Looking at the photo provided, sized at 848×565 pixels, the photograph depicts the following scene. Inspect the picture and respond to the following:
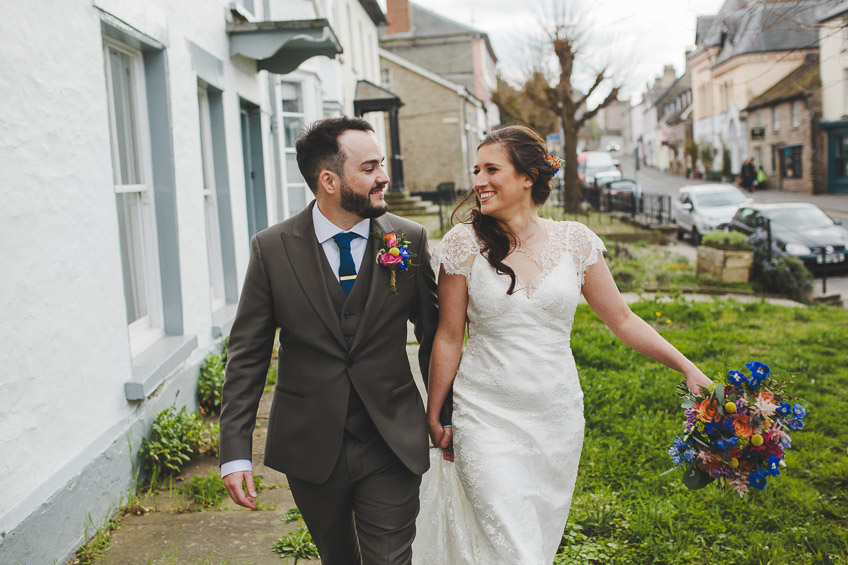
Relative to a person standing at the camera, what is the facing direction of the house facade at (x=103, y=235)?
facing to the right of the viewer

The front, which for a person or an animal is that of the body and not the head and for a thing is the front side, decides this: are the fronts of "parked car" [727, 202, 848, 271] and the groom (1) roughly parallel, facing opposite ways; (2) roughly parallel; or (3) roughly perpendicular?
roughly parallel

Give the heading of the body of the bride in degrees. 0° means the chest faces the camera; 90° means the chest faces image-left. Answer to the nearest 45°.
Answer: approximately 0°

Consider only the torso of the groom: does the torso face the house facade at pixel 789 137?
no

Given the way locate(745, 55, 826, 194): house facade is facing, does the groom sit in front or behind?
in front

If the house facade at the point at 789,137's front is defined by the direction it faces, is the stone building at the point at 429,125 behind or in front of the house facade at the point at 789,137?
in front

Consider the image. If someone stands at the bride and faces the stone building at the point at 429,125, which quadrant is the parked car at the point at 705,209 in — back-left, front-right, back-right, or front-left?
front-right

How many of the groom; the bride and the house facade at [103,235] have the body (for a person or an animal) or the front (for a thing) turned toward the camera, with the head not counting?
2

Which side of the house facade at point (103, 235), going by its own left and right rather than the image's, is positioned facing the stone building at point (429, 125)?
left

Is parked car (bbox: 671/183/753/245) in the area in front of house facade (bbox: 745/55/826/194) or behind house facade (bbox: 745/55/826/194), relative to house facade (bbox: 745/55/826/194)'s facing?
in front

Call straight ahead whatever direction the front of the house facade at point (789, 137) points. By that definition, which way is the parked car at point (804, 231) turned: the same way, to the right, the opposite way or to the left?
to the left

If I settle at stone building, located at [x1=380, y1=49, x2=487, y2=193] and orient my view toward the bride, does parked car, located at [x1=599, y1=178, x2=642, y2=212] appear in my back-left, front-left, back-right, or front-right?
front-left

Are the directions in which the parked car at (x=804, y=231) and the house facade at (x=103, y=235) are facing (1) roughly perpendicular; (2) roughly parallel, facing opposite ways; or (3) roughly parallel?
roughly perpendicular

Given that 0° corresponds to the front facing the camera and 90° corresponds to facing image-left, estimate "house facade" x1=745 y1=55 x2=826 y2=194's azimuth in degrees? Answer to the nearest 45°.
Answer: approximately 45°

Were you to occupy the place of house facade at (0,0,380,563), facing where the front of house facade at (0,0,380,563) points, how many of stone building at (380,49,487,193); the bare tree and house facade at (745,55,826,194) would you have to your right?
0

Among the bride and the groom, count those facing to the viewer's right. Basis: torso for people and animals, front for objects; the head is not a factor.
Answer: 0

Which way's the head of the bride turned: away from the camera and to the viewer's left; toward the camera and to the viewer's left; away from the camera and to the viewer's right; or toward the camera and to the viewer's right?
toward the camera and to the viewer's left
